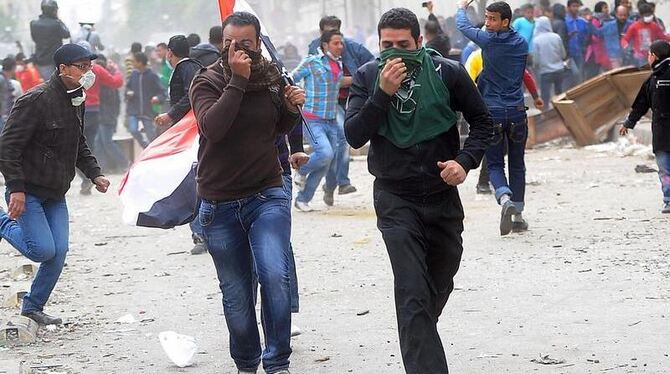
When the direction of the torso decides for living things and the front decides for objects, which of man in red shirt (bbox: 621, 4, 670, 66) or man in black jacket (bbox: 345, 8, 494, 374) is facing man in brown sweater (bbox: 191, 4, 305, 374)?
the man in red shirt

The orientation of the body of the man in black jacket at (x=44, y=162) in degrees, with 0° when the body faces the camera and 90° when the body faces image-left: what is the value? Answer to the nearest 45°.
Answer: approximately 270°

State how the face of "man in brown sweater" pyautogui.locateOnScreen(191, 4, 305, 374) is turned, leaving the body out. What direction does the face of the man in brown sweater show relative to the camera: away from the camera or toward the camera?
toward the camera

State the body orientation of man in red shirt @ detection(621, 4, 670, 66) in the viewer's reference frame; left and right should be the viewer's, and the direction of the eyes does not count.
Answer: facing the viewer

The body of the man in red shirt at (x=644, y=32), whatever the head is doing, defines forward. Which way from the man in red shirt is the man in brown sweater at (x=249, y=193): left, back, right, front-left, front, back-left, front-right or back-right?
front

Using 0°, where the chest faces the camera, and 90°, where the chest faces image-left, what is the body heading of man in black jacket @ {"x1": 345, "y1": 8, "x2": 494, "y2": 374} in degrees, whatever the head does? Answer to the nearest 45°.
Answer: approximately 0°

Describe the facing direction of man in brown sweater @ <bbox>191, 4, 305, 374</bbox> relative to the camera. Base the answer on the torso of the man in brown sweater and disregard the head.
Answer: toward the camera

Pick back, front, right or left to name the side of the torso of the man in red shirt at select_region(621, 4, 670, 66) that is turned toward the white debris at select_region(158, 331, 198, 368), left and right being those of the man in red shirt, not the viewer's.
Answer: front

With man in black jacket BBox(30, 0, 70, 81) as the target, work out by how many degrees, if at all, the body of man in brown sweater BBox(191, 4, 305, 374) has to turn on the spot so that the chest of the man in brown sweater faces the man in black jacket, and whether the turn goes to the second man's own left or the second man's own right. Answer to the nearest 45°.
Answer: approximately 180°

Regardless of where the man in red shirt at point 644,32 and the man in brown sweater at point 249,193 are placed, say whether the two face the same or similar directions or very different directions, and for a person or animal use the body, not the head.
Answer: same or similar directions

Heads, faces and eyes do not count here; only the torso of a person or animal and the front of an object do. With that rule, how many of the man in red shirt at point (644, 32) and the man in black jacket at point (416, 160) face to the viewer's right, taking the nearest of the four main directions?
0
